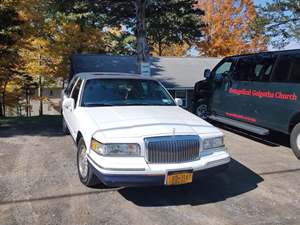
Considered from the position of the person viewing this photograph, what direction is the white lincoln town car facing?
facing the viewer and to the right of the viewer

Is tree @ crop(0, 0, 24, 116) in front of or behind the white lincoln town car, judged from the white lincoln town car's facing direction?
behind

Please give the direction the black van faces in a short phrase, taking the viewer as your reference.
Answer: facing away from the viewer and to the left of the viewer

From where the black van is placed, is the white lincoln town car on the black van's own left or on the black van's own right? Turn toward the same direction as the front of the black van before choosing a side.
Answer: on the black van's own left

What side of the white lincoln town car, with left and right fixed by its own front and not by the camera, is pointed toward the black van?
left

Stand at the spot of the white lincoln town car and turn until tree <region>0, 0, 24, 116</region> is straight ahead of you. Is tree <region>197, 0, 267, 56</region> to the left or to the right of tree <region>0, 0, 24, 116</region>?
right

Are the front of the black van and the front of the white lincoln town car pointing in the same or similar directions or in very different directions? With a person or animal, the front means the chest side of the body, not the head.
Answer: very different directions

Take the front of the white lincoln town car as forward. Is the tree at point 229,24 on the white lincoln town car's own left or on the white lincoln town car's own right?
on the white lincoln town car's own left
